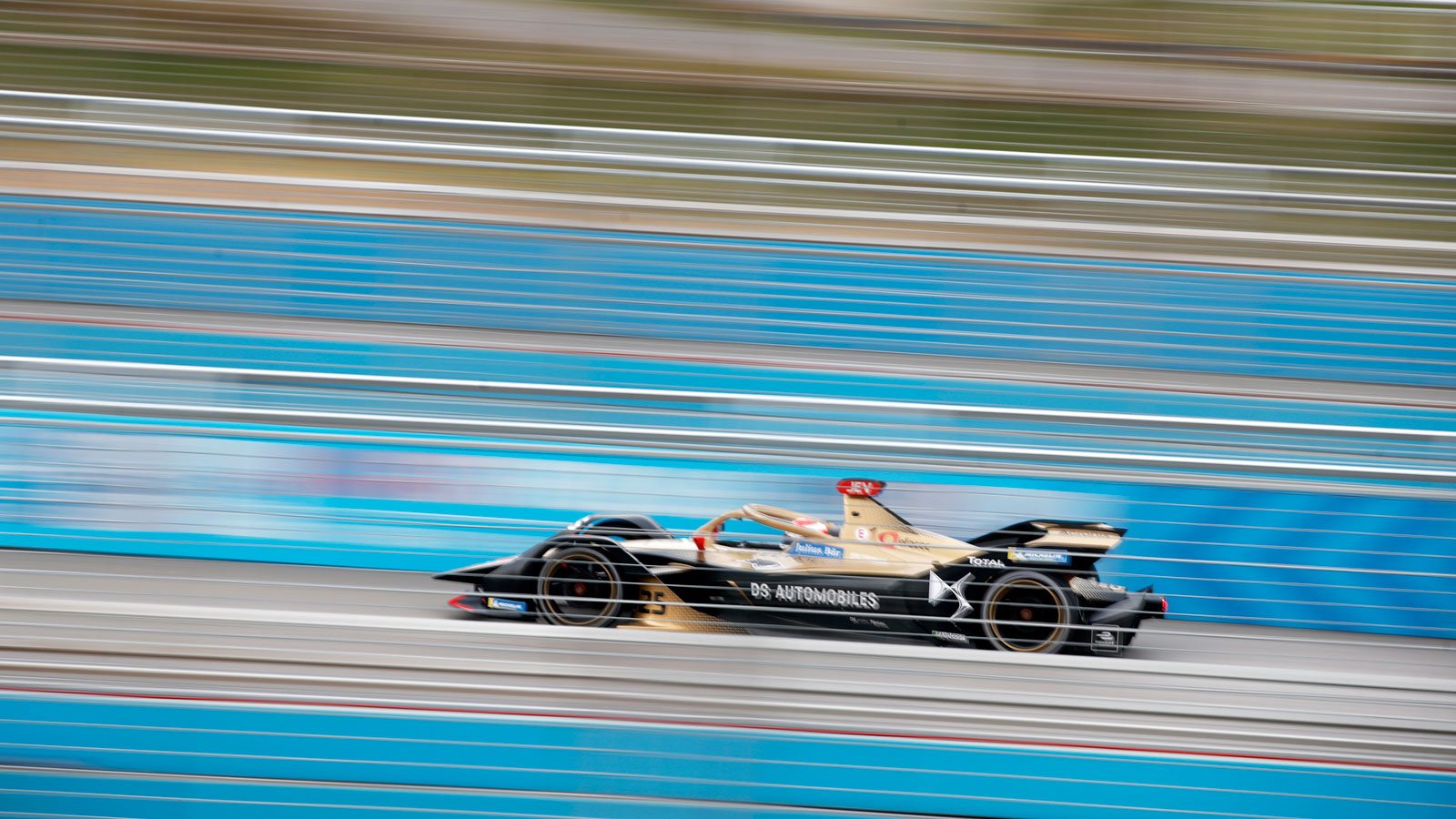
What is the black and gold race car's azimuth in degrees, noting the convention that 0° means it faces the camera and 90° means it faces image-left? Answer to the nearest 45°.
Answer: approximately 90°
